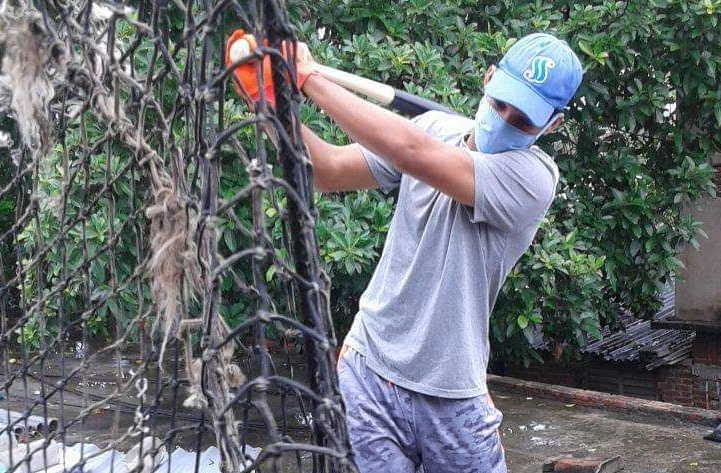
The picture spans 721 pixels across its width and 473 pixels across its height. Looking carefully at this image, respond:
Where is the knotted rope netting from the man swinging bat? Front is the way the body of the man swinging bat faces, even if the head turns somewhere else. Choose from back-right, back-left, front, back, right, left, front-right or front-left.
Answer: front

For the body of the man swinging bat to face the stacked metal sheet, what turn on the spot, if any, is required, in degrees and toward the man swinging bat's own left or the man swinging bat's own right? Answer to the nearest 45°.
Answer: approximately 135° to the man swinging bat's own right

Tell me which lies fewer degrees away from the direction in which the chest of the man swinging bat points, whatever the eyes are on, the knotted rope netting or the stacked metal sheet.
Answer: the knotted rope netting

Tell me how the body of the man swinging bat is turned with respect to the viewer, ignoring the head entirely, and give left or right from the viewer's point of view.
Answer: facing the viewer and to the left of the viewer
